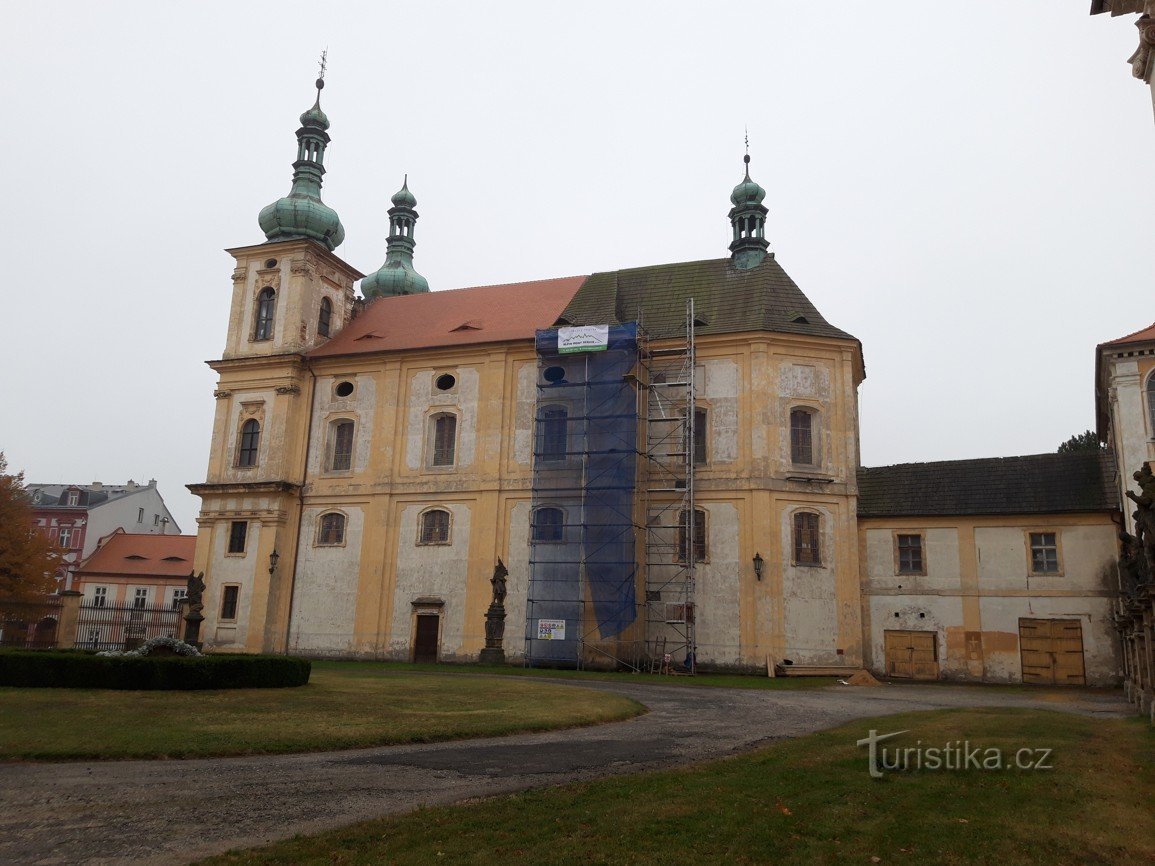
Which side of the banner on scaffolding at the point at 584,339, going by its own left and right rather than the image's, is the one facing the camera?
front

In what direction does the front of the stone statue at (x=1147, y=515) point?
to the viewer's left

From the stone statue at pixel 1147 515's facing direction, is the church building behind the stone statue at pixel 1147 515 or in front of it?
in front

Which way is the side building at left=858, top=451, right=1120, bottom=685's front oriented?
toward the camera

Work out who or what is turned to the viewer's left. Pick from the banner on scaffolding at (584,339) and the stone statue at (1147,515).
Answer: the stone statue

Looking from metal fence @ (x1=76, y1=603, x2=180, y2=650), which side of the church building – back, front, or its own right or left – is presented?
front

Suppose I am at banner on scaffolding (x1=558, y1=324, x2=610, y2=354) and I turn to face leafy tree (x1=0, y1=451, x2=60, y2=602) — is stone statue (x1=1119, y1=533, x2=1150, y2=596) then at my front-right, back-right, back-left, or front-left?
back-left

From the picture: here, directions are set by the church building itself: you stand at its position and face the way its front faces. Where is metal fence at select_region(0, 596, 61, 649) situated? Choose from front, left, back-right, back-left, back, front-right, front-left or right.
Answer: front

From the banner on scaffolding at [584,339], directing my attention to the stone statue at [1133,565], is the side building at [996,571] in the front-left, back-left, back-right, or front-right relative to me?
front-left

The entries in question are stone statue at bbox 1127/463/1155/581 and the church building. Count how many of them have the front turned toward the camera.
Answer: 0

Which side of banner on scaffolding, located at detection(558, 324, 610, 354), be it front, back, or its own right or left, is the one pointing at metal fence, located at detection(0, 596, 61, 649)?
right

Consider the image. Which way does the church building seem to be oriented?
to the viewer's left

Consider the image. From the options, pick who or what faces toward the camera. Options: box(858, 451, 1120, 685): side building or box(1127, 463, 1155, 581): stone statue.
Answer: the side building

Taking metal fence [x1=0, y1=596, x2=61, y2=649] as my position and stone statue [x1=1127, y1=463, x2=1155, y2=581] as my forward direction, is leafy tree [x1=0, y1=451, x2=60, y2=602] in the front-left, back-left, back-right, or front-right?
back-left

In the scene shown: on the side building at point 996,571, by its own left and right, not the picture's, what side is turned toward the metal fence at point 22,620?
right

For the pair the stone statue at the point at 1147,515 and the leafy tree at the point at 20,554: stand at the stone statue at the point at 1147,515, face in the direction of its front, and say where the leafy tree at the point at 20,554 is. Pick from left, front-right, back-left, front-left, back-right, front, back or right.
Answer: front

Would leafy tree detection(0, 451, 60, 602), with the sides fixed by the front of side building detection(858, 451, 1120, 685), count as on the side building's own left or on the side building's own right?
on the side building's own right
